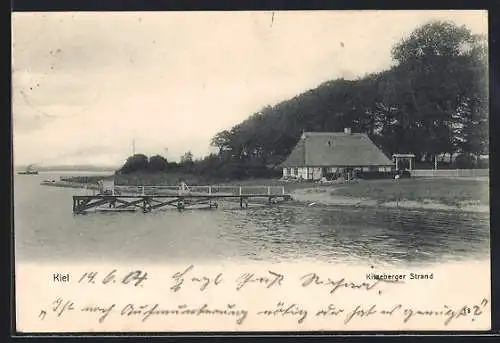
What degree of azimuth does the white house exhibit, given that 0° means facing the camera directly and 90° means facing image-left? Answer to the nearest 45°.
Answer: approximately 0°

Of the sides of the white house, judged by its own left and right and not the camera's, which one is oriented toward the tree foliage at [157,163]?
right

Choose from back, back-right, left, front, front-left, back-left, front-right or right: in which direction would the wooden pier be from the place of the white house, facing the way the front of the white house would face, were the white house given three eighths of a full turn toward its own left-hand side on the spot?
back-left
